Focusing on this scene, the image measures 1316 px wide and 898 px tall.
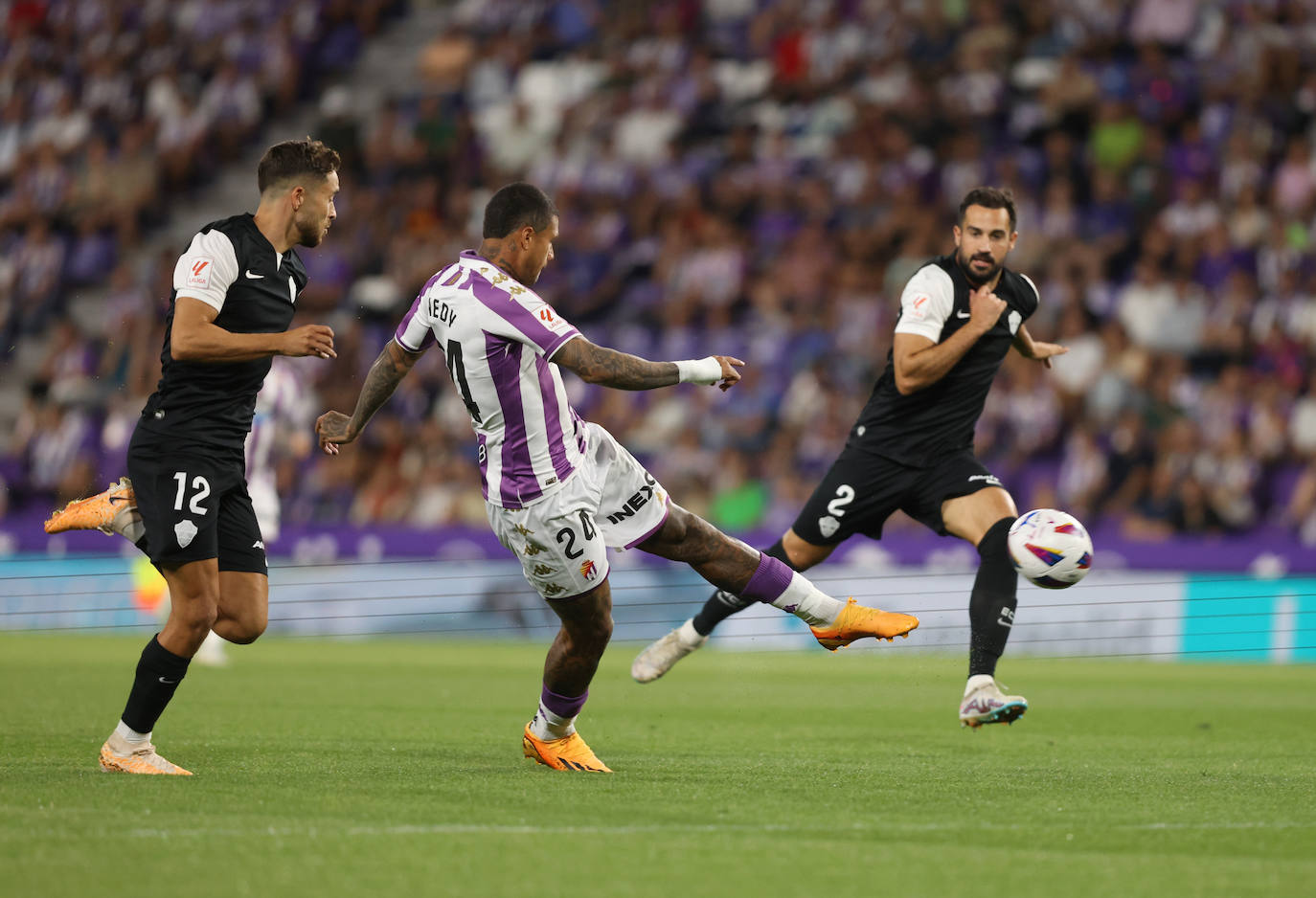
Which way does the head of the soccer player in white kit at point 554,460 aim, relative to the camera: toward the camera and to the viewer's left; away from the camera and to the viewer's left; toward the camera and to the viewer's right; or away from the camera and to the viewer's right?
away from the camera and to the viewer's right

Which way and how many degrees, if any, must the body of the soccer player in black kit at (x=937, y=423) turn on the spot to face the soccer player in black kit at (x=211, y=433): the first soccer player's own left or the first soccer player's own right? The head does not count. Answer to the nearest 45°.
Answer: approximately 90° to the first soccer player's own right

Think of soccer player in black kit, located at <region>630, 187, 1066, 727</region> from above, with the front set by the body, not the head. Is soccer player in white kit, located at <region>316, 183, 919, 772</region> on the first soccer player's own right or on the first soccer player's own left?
on the first soccer player's own right

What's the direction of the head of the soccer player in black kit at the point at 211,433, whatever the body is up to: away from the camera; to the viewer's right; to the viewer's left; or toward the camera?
to the viewer's right
